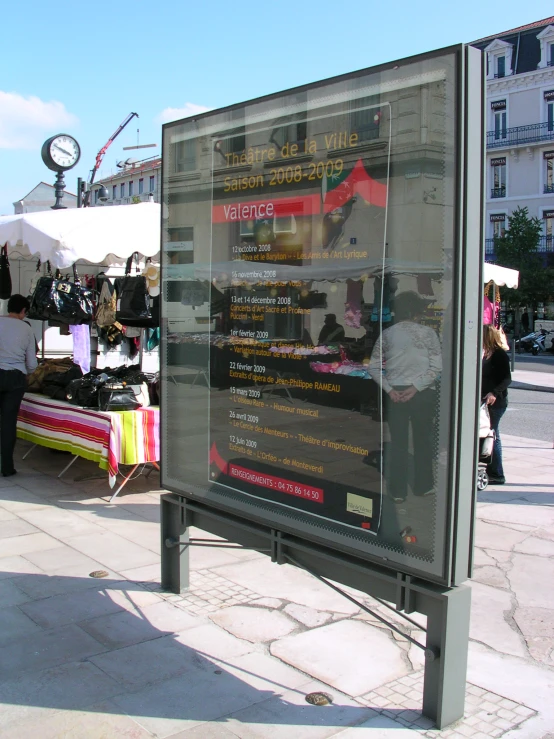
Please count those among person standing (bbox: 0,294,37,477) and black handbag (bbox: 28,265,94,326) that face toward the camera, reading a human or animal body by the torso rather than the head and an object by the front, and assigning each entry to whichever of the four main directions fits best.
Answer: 1

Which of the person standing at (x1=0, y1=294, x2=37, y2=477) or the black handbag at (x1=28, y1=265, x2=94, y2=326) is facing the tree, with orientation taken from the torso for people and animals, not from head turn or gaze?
the person standing

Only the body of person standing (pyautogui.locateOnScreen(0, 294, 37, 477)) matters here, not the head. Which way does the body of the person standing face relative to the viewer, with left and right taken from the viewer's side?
facing away from the viewer and to the right of the viewer

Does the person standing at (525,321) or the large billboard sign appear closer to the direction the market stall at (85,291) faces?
the large billboard sign

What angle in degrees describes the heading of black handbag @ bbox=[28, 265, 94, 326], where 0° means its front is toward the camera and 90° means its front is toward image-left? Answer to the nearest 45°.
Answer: approximately 0°

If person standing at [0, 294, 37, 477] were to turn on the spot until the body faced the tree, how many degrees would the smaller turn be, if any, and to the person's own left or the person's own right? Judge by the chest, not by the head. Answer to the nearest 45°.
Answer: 0° — they already face it

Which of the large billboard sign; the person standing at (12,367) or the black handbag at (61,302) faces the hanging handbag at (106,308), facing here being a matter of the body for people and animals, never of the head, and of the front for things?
the person standing

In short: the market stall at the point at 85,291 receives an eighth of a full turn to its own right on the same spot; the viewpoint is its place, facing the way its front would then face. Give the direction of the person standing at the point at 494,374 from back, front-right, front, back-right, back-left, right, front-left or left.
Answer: back

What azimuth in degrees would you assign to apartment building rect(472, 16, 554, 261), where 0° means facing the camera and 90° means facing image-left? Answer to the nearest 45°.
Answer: approximately 45°
